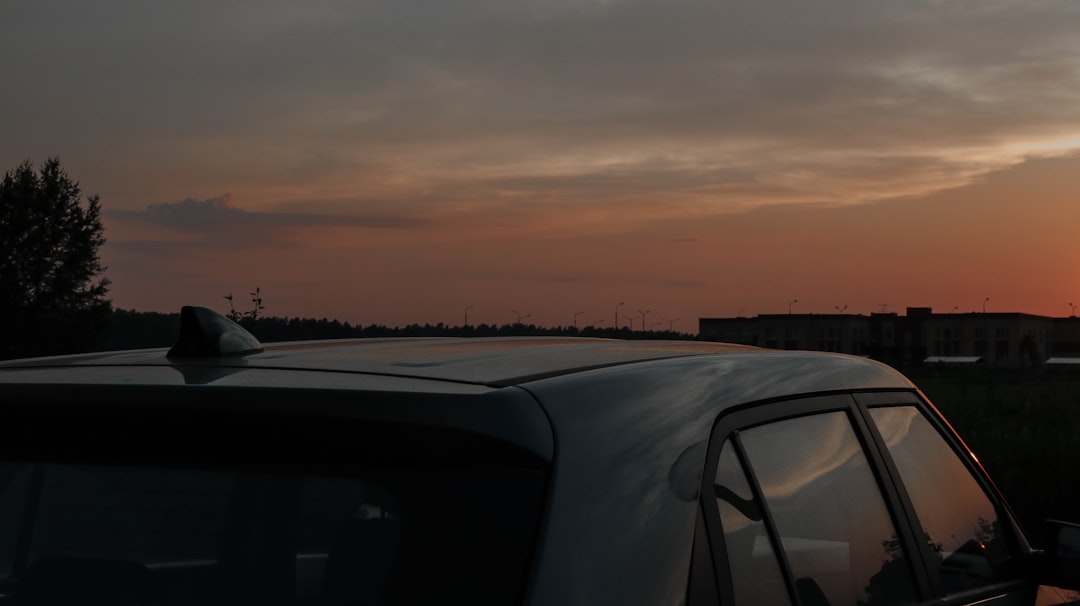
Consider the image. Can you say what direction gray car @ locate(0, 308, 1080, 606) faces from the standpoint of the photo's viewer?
facing away from the viewer and to the right of the viewer
